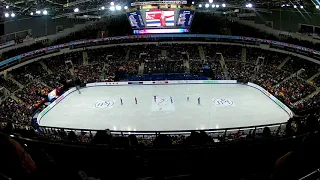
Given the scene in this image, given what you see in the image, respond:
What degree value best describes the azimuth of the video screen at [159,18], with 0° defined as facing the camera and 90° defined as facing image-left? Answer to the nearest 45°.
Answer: approximately 0°

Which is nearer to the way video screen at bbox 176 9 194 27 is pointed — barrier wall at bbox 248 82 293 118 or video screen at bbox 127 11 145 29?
the barrier wall

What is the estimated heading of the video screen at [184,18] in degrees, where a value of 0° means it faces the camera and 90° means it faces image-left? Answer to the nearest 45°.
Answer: approximately 315°

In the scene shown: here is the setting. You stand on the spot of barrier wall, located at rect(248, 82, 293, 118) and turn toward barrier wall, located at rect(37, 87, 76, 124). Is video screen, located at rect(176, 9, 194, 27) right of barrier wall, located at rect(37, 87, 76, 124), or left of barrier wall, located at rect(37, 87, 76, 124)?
right

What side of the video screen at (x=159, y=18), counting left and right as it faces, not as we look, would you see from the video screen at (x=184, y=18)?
left

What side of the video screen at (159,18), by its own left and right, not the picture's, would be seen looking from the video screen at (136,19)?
right

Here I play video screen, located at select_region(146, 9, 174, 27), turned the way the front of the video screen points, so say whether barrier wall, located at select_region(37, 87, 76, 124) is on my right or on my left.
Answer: on my right

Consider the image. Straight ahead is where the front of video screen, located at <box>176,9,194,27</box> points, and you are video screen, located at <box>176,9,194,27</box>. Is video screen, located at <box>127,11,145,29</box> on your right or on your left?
on your right

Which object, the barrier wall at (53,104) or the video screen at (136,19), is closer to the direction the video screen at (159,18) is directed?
the barrier wall
